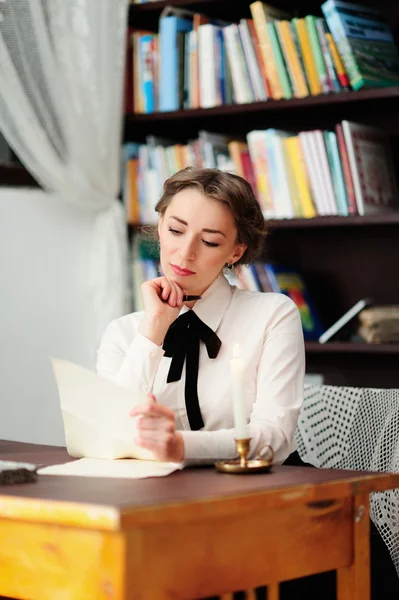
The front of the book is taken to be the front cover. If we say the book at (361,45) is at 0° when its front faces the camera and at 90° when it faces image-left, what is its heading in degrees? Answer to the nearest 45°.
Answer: approximately 315°

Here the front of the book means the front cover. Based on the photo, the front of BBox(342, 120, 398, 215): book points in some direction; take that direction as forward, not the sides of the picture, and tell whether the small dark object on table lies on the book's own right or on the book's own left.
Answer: on the book's own right

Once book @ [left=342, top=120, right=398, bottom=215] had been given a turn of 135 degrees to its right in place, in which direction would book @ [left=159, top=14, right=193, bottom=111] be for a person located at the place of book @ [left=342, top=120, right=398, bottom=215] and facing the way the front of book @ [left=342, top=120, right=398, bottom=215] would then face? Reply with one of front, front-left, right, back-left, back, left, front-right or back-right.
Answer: front

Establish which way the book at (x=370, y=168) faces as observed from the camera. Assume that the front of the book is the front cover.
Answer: facing the viewer and to the right of the viewer

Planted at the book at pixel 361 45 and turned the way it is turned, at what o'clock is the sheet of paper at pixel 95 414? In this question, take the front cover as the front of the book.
The sheet of paper is roughly at 2 o'clock from the book.
